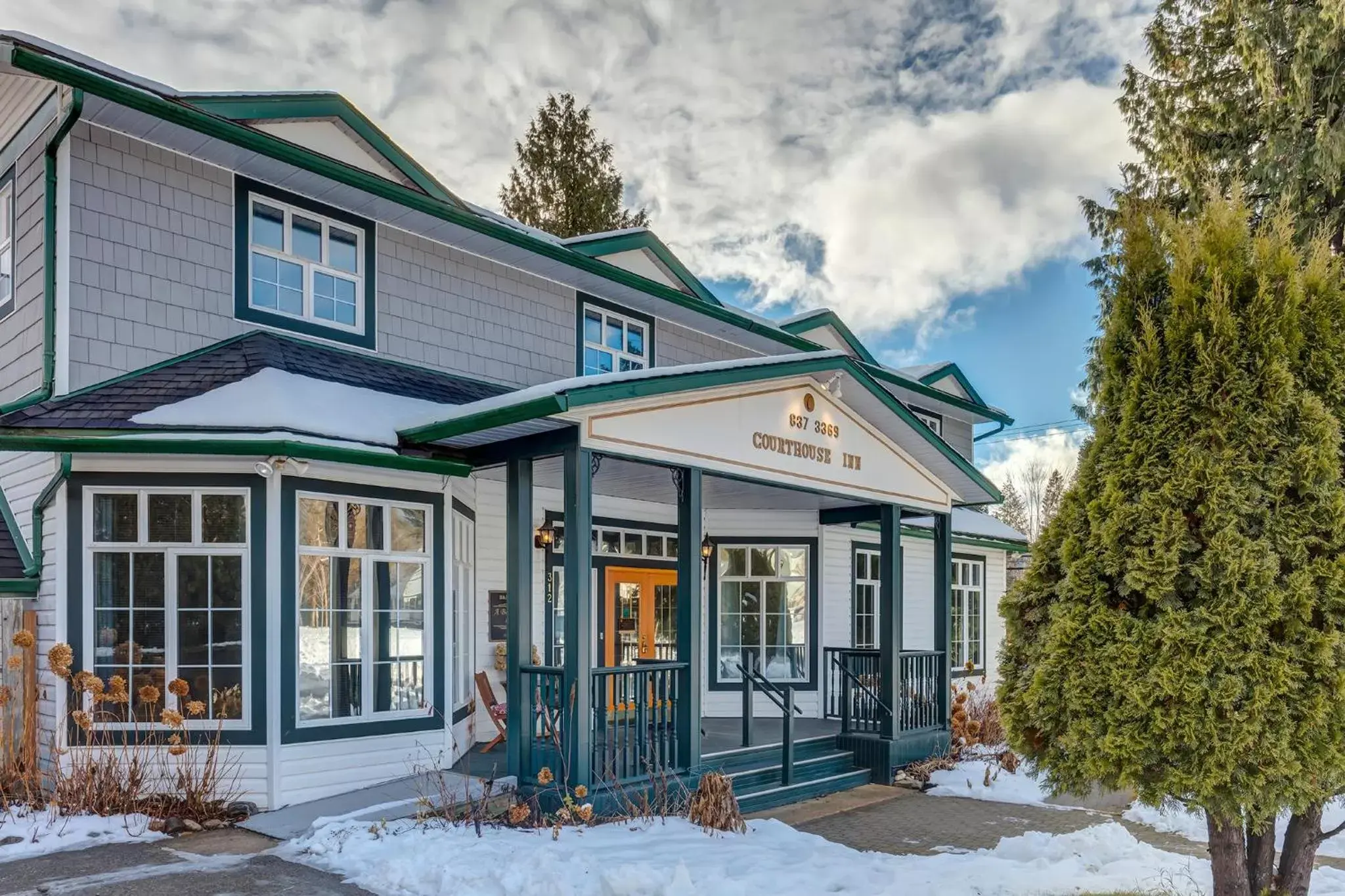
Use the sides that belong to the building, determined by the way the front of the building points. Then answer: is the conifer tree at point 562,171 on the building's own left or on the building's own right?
on the building's own left

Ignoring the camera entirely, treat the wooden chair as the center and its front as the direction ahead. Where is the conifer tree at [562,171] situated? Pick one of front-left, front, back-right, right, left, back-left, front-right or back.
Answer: back-left

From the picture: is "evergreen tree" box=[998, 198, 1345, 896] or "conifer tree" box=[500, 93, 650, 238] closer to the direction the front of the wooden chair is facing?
the evergreen tree

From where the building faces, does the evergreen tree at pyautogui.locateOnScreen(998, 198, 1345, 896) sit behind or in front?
in front

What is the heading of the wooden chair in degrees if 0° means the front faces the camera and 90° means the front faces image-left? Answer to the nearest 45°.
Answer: approximately 315°
